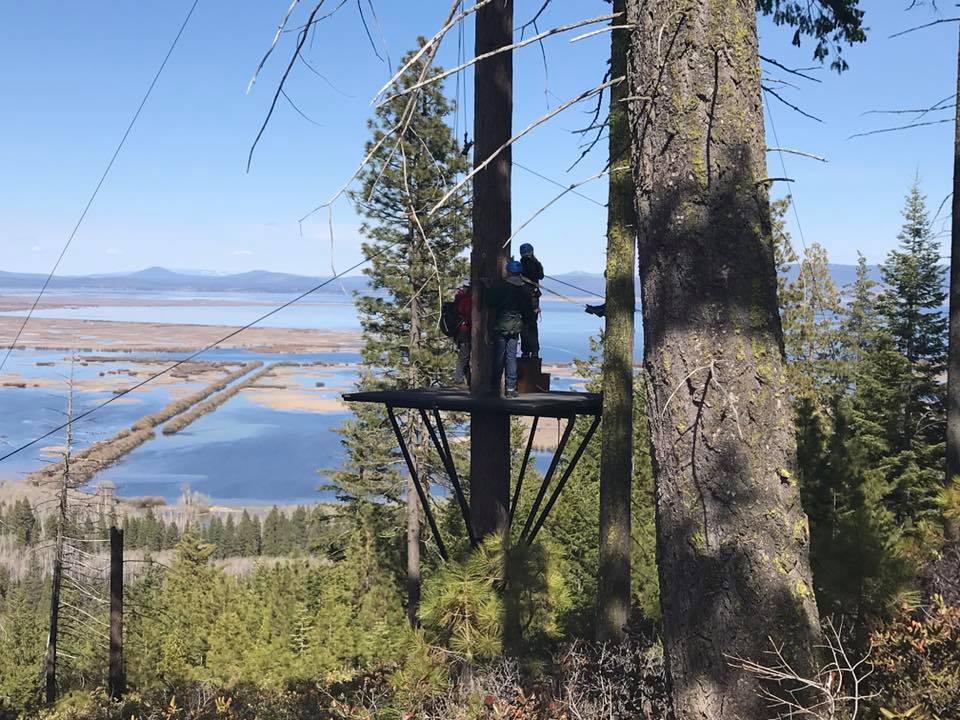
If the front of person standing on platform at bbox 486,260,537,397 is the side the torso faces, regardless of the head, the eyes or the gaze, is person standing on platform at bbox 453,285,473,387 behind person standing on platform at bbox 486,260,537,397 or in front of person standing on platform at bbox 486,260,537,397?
in front

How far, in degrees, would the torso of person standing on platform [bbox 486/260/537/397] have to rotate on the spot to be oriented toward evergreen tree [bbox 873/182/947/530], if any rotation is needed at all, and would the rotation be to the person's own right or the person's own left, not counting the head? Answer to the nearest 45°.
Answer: approximately 45° to the person's own right

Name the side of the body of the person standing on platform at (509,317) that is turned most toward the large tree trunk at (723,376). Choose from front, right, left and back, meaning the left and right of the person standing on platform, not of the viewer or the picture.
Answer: back

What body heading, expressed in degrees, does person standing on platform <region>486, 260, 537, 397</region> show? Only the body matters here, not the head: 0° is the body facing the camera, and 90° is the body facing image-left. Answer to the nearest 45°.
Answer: approximately 180°
